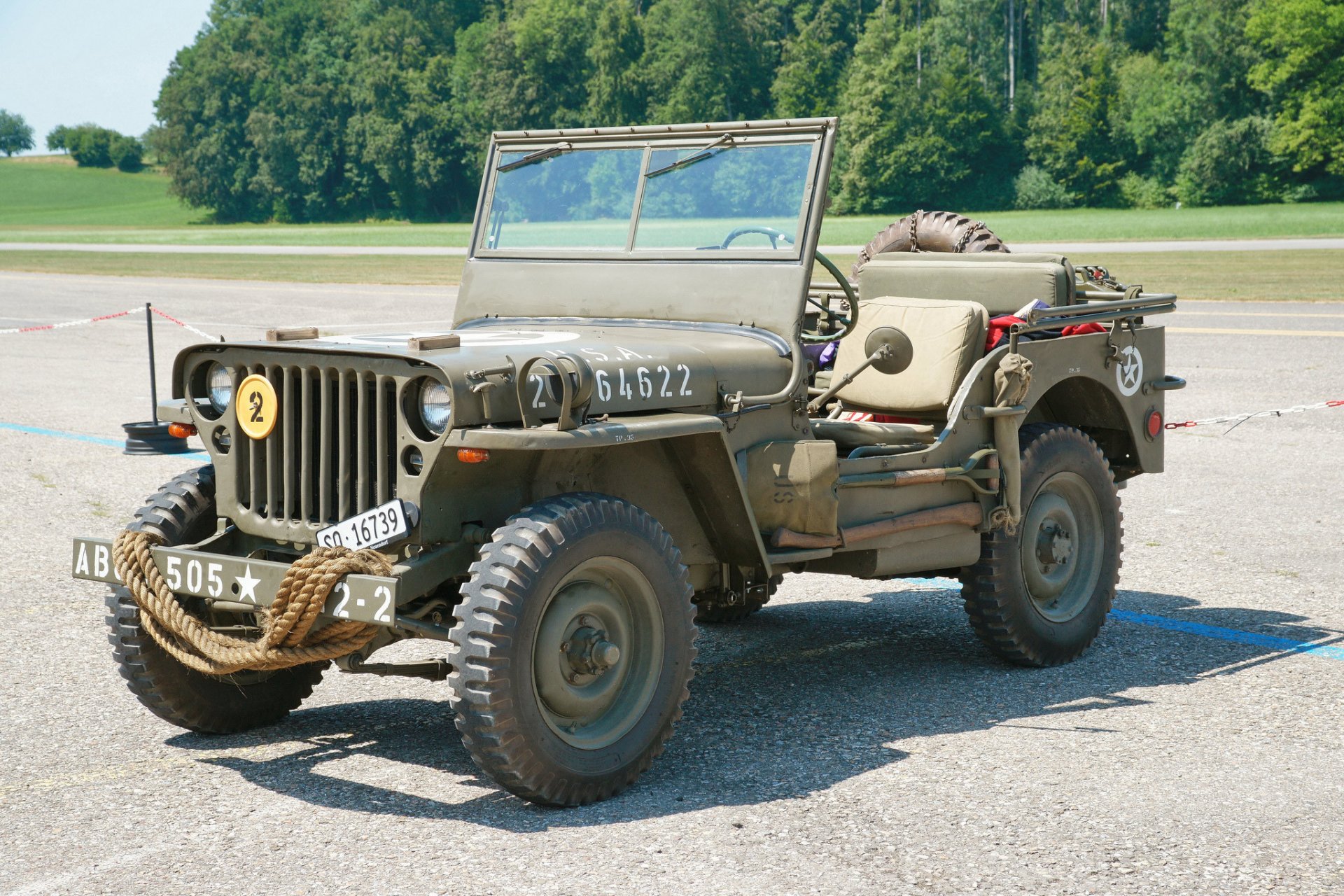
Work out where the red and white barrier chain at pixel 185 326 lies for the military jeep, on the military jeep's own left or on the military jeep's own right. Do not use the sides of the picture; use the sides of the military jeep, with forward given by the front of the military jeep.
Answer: on the military jeep's own right

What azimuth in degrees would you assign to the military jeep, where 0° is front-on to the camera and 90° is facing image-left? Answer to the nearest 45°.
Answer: approximately 45°

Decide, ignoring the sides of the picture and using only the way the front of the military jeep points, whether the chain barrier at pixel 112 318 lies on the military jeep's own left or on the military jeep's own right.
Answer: on the military jeep's own right
